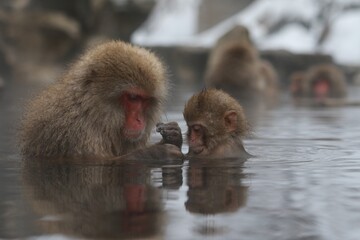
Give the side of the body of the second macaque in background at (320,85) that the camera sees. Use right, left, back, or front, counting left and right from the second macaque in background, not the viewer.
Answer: front

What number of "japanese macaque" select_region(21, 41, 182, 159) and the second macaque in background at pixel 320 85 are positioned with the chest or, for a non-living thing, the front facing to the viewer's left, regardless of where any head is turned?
0

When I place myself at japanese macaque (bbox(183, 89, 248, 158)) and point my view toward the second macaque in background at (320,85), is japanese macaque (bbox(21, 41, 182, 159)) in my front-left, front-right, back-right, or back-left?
back-left

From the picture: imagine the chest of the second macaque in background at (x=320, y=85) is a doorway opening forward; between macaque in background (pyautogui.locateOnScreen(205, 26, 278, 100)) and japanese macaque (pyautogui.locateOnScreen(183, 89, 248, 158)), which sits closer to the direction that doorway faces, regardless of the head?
the japanese macaque

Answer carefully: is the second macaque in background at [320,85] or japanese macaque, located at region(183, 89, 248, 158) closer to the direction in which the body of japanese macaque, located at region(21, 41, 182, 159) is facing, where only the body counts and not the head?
the japanese macaque

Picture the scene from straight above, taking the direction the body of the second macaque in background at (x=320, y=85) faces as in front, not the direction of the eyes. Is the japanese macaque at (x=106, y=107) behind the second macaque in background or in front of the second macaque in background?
in front

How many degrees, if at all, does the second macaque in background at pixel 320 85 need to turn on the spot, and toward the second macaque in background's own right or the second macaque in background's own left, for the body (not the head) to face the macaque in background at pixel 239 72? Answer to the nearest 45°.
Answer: approximately 45° to the second macaque in background's own right

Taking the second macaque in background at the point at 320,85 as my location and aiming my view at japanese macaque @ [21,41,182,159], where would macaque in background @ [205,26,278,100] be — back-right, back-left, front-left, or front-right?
front-right

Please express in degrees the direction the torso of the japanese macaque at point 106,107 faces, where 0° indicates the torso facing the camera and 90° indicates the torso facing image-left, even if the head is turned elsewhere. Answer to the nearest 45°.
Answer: approximately 315°

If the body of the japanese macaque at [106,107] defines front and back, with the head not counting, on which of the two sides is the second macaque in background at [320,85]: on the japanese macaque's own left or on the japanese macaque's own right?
on the japanese macaque's own left
